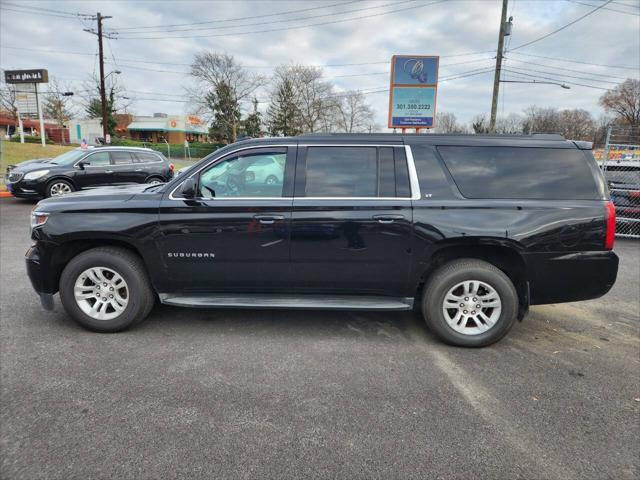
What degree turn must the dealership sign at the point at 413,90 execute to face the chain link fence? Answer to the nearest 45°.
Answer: approximately 45° to its left

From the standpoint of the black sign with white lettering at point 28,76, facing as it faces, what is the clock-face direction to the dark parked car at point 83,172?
The dark parked car is roughly at 12 o'clock from the black sign with white lettering.

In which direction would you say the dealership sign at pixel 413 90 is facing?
toward the camera

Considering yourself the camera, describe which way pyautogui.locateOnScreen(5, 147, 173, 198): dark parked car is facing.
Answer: facing the viewer and to the left of the viewer

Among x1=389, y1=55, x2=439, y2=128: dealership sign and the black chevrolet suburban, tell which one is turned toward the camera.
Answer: the dealership sign

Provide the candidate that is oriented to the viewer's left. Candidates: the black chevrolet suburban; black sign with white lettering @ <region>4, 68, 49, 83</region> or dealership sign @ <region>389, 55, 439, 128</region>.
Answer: the black chevrolet suburban

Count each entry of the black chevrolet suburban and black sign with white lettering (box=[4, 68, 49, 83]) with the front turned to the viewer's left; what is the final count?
1

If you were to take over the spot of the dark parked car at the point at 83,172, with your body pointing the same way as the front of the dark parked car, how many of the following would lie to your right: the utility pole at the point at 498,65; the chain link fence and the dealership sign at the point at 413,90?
0

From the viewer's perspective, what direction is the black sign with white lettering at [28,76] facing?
toward the camera

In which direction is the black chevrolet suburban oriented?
to the viewer's left

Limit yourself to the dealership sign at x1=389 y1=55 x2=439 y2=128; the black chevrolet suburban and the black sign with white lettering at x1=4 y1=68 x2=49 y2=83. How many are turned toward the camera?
2

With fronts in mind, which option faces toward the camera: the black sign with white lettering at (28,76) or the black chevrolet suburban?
the black sign with white lettering

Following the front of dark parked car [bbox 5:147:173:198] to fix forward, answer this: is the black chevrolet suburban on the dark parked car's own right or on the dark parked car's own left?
on the dark parked car's own left
